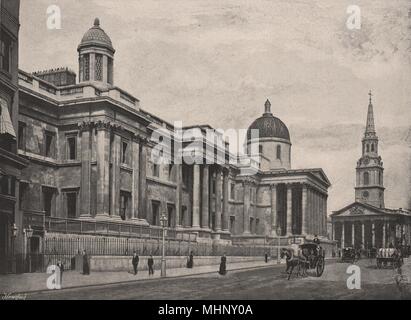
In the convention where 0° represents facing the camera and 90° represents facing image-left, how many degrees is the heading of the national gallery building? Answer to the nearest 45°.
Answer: approximately 315°

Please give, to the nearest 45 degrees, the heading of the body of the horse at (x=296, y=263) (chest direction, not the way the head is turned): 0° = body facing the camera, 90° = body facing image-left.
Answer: approximately 45°

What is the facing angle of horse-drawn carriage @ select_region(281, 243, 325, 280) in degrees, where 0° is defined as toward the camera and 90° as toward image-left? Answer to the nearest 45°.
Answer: approximately 45°
